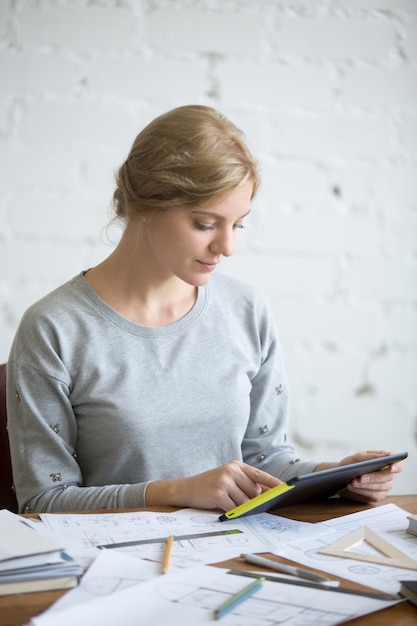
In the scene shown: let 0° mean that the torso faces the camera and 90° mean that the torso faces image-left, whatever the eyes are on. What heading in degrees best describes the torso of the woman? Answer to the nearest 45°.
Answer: approximately 315°

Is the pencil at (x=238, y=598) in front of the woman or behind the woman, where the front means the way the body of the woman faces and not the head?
in front

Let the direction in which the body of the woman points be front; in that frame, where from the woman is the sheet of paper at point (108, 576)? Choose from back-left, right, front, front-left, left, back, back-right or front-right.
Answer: front-right

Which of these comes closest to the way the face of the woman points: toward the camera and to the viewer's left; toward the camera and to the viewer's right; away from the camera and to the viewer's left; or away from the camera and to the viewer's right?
toward the camera and to the viewer's right

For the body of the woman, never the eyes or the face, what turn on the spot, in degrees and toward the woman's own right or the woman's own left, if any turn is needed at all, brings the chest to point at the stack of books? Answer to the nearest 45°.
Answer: approximately 45° to the woman's own right
